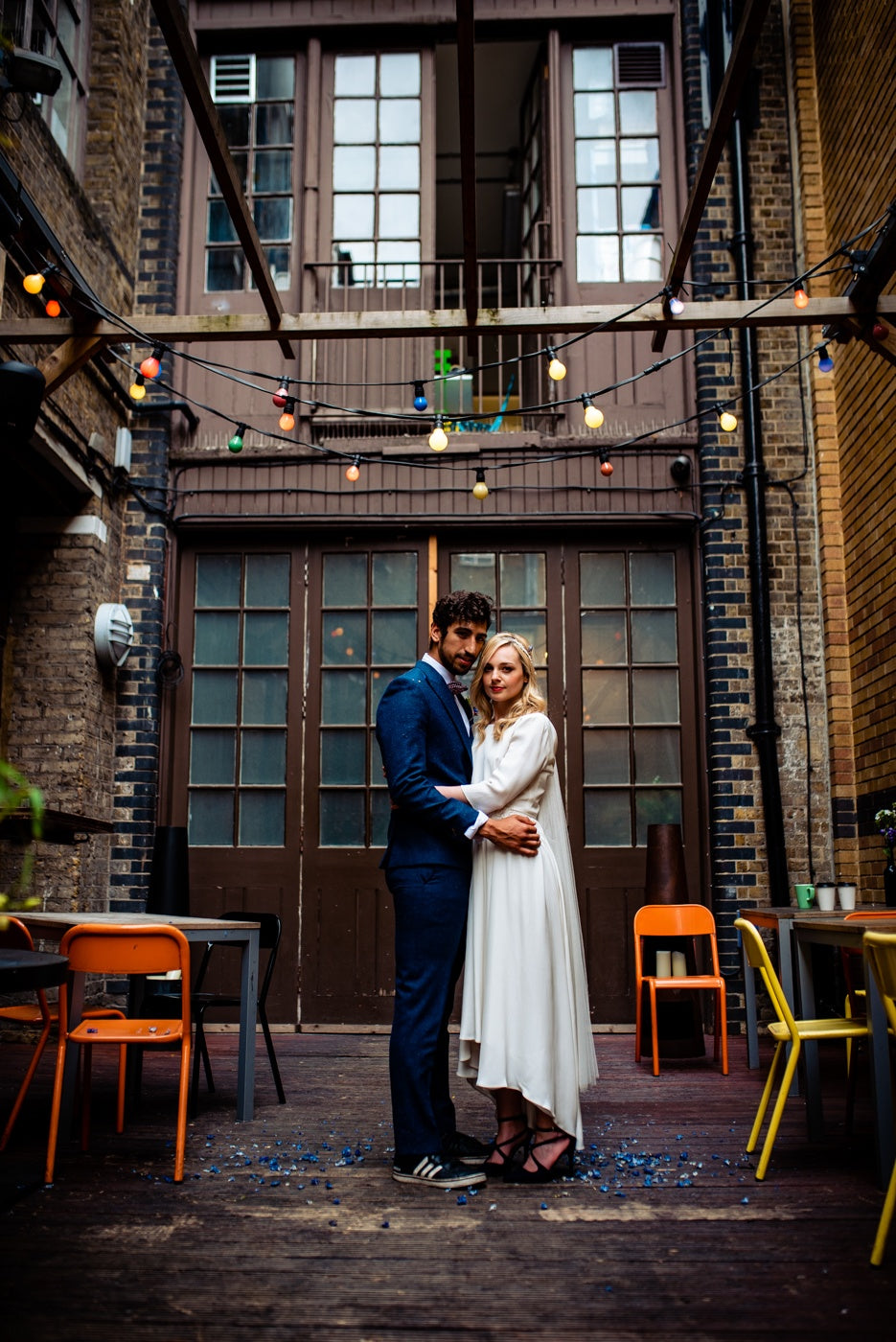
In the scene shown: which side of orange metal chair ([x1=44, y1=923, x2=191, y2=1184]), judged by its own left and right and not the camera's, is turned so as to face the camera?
back

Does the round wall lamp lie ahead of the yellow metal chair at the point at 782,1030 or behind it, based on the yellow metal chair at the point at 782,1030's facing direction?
behind

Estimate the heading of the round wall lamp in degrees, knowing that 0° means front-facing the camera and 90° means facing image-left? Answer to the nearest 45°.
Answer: approximately 315°

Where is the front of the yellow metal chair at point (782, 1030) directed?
to the viewer's right

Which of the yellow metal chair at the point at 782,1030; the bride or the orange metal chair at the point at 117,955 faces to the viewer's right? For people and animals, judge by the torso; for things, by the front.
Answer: the yellow metal chair

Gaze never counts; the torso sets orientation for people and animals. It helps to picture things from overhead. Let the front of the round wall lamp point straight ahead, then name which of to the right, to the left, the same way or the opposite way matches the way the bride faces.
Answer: to the right
